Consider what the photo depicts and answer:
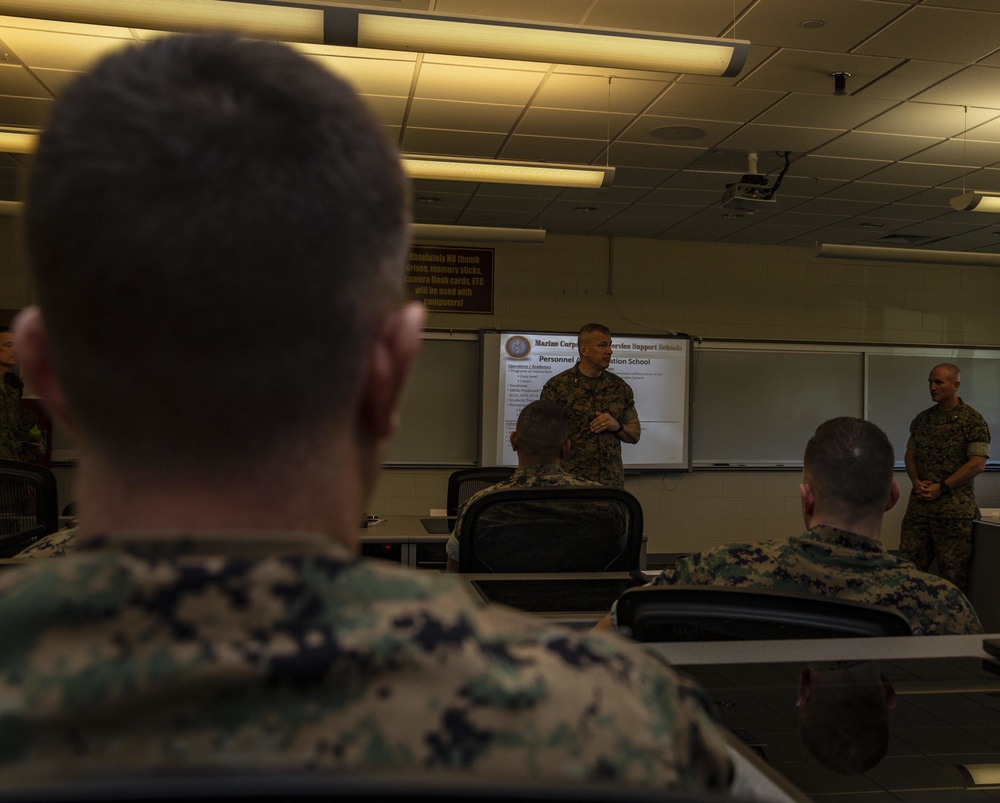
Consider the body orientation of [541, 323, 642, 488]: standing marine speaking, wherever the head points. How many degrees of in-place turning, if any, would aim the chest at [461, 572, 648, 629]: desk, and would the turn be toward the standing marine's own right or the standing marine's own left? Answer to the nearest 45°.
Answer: approximately 45° to the standing marine's own right

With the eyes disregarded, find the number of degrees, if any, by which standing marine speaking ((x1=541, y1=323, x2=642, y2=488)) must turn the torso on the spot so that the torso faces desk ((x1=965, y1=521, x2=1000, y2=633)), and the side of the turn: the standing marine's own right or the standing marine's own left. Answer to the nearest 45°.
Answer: approximately 45° to the standing marine's own left

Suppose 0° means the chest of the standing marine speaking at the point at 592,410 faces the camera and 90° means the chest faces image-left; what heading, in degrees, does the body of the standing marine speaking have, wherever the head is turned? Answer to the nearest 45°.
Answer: approximately 315°

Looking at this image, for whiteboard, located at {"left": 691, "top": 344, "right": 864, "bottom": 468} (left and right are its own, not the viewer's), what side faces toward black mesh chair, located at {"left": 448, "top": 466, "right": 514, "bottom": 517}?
front

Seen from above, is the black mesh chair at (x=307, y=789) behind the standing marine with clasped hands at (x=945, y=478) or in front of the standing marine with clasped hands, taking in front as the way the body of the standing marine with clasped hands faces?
in front

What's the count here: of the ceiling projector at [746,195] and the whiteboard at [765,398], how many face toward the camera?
1

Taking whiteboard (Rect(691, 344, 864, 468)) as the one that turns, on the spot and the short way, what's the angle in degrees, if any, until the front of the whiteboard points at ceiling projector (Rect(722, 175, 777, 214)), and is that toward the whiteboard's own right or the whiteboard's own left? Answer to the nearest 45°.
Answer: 0° — it already faces it

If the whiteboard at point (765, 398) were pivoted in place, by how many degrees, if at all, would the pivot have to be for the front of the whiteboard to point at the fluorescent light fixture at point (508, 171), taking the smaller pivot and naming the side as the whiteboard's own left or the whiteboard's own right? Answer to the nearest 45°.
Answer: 0° — it already faces it

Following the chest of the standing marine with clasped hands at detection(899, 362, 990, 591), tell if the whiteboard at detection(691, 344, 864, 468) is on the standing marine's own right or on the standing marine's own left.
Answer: on the standing marine's own right

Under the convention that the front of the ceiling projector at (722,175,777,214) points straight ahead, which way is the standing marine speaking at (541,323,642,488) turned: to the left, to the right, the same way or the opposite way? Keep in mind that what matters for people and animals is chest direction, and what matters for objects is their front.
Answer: the opposite way

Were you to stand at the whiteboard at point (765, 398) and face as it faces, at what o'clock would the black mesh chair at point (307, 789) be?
The black mesh chair is roughly at 12 o'clock from the whiteboard.

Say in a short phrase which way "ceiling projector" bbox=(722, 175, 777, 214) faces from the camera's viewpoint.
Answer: facing away from the viewer and to the left of the viewer

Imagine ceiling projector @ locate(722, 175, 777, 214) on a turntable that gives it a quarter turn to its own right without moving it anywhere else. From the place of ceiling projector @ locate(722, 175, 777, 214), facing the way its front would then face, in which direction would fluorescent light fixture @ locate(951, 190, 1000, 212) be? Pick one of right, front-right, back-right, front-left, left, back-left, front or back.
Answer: front-right

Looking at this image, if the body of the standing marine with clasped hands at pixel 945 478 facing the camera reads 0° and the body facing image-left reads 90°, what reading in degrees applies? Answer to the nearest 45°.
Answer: approximately 45°
